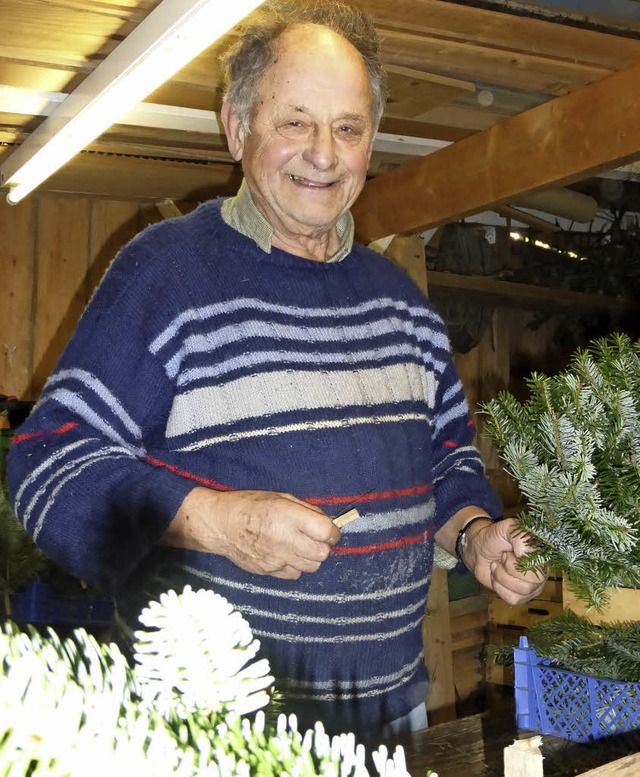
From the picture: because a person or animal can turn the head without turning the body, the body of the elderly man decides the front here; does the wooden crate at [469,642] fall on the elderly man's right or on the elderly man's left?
on the elderly man's left

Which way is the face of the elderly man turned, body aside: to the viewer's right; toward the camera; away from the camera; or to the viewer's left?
toward the camera

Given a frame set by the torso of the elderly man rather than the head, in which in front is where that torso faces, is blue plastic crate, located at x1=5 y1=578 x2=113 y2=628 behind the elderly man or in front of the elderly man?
behind

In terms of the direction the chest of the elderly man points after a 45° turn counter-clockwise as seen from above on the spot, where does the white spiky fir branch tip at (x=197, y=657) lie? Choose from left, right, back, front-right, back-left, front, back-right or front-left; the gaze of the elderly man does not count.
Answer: right

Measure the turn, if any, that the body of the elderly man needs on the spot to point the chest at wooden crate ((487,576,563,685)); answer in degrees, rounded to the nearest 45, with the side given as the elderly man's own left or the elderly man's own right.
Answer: approximately 135° to the elderly man's own left
